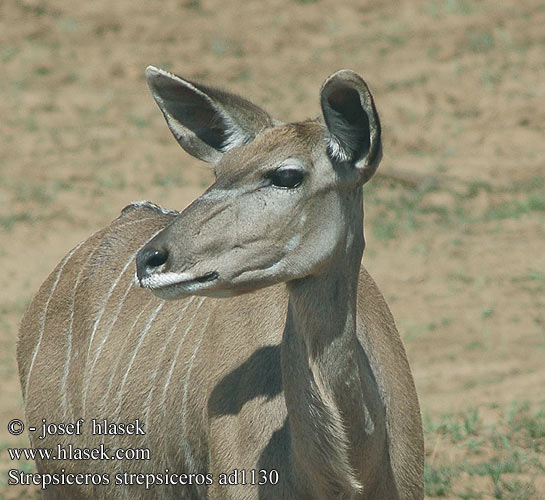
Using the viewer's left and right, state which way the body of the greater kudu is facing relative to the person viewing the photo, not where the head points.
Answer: facing the viewer and to the right of the viewer
